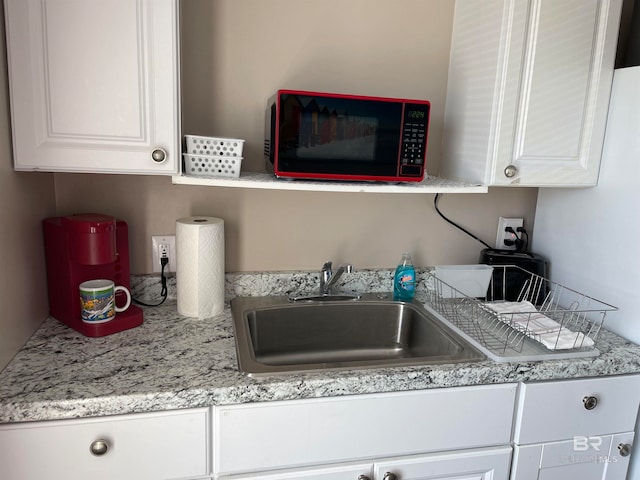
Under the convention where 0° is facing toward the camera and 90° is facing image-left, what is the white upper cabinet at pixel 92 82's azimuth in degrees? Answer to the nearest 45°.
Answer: approximately 0°

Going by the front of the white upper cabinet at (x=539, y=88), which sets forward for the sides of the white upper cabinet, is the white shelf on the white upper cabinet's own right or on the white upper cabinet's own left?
on the white upper cabinet's own right

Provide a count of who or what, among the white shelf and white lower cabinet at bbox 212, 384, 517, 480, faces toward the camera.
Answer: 2

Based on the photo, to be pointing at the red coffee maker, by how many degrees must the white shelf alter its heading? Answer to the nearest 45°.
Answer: approximately 90° to its right
